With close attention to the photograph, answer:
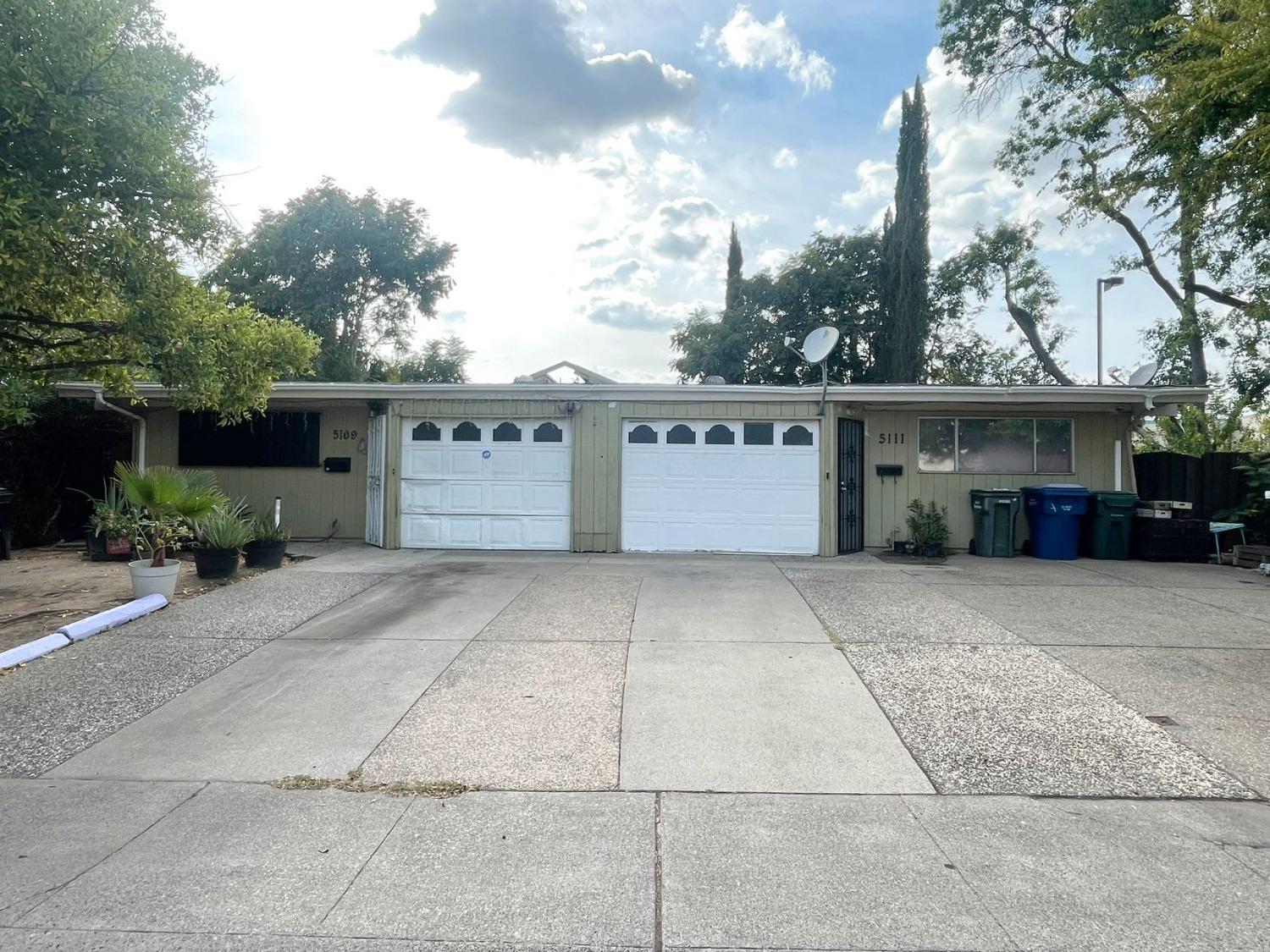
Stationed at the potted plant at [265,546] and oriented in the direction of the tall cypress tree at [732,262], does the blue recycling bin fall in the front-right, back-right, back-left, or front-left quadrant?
front-right

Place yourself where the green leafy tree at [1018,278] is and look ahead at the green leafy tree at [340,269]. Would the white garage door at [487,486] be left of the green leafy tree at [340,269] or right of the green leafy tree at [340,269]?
left

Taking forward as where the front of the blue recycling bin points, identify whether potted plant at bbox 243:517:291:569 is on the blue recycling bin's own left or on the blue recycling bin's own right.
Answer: on the blue recycling bin's own right

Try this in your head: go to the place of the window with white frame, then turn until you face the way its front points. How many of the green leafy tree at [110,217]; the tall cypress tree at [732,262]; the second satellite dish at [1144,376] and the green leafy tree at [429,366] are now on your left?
1

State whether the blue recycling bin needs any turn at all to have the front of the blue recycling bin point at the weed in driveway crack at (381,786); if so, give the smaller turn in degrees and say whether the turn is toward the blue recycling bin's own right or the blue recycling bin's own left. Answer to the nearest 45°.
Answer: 0° — it already faces it

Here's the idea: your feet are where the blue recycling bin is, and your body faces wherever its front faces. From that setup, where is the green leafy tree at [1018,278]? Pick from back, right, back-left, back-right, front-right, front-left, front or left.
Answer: back

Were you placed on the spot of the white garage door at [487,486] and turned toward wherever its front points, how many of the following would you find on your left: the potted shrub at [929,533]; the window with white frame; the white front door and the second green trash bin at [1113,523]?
3

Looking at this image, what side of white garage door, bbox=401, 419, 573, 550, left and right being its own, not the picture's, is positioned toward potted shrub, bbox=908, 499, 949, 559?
left

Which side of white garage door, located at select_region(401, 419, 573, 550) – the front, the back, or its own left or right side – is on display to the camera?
front

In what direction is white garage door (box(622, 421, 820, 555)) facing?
toward the camera

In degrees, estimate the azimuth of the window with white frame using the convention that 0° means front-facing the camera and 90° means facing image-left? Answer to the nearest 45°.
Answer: approximately 0°

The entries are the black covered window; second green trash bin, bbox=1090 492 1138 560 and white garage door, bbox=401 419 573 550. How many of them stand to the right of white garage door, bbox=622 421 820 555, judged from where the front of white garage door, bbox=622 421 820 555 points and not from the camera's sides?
2

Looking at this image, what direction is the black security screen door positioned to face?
toward the camera

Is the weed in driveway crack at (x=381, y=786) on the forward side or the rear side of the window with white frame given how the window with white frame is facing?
on the forward side

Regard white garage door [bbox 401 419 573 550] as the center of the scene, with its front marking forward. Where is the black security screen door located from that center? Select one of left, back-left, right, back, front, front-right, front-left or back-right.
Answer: left
